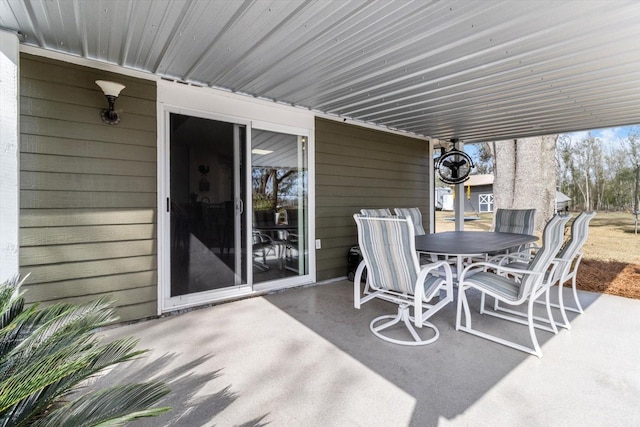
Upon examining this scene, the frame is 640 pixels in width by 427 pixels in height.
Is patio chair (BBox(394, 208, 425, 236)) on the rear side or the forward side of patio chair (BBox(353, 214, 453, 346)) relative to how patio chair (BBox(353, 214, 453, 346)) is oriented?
on the forward side

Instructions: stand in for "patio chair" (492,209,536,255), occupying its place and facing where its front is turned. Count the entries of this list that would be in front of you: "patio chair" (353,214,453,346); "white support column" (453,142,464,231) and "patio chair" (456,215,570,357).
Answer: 2

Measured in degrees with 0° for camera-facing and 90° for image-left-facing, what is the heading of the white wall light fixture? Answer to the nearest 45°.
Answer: approximately 0°

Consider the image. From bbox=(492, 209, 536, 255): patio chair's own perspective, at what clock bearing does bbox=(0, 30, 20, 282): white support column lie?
The white support column is roughly at 1 o'clock from the patio chair.

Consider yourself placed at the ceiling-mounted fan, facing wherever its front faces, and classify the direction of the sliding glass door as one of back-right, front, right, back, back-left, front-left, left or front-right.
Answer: front-right

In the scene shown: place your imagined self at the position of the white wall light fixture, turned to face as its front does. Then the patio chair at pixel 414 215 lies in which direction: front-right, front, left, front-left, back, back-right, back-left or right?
left

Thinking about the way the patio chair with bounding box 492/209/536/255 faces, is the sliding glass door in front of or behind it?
in front

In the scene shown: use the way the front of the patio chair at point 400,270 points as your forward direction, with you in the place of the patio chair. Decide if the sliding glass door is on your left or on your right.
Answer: on your left

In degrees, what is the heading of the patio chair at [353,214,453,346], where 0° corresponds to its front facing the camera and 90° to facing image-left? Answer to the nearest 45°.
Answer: approximately 225°

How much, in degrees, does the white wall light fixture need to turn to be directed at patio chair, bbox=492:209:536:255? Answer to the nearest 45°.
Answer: approximately 90° to its left

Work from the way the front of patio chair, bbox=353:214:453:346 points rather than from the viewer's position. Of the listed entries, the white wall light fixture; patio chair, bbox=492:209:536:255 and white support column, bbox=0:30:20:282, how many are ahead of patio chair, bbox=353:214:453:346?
1
